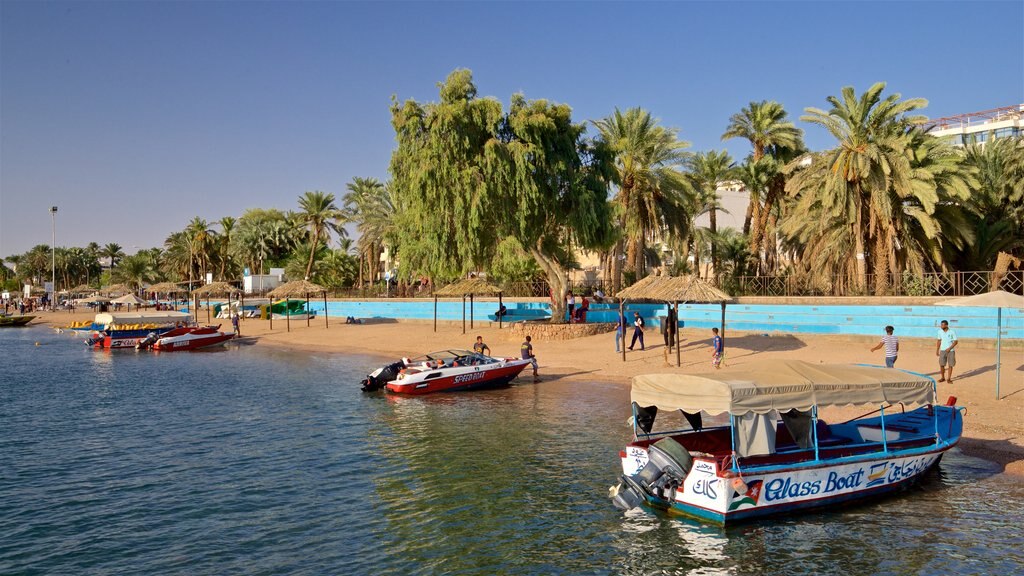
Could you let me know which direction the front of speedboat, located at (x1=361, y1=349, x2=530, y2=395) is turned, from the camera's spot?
facing to the right of the viewer

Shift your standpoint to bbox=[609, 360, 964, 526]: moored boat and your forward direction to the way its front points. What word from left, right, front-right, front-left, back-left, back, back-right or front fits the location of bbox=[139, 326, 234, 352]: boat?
left

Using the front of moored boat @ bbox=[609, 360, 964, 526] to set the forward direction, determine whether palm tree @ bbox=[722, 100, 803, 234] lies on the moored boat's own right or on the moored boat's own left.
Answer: on the moored boat's own left

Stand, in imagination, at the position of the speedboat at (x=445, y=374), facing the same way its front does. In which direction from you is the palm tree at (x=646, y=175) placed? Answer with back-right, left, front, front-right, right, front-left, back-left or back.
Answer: front-left

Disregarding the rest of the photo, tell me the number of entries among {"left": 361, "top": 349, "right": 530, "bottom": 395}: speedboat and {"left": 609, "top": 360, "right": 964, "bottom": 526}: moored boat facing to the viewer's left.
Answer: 0

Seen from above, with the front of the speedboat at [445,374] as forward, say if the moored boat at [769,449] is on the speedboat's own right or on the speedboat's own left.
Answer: on the speedboat's own right

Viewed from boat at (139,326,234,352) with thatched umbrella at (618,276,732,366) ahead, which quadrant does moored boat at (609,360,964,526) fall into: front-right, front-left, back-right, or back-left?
front-right

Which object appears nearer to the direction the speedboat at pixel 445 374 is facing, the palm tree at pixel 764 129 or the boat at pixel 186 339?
the palm tree

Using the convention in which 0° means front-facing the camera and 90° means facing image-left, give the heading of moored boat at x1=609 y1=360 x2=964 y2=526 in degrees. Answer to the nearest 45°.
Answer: approximately 225°

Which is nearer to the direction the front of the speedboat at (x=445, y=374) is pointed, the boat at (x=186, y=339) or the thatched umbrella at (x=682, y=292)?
the thatched umbrella

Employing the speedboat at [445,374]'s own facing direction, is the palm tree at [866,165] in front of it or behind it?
in front

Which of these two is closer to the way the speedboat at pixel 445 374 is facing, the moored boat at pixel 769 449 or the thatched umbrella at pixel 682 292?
the thatched umbrella

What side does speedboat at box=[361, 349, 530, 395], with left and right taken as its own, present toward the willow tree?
left
